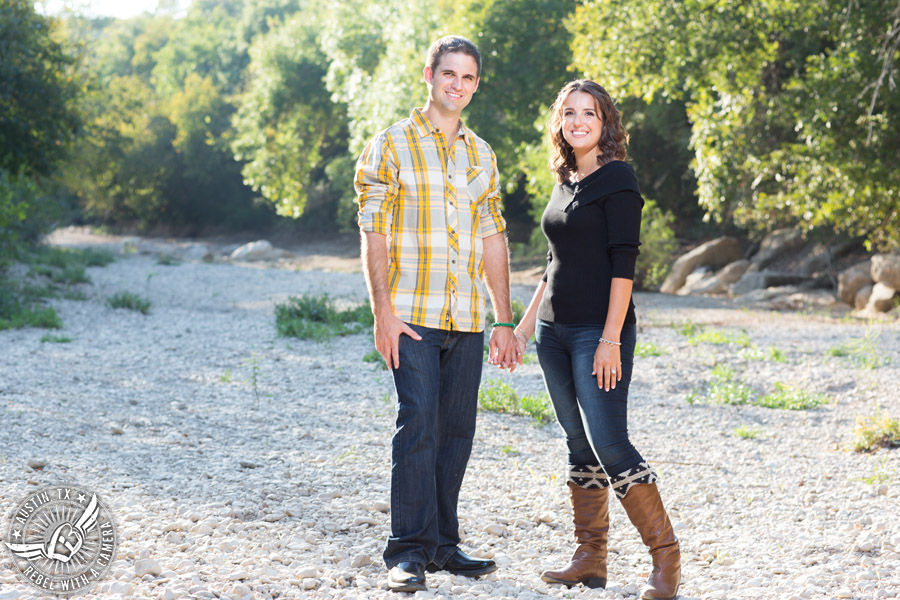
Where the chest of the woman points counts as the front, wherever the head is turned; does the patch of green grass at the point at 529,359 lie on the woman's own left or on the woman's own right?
on the woman's own right

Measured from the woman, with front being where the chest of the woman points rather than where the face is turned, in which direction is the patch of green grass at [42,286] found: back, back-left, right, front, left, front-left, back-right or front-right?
right

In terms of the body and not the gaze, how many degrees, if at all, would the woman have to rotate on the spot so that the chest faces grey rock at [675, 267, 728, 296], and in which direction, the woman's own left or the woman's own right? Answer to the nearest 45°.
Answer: approximately 135° to the woman's own right

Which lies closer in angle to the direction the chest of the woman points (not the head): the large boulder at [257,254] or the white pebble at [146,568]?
the white pebble

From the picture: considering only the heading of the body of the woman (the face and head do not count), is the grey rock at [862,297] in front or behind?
behind

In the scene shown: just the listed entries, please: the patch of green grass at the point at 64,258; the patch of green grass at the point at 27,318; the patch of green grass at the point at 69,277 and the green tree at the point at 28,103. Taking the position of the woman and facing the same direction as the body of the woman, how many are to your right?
4

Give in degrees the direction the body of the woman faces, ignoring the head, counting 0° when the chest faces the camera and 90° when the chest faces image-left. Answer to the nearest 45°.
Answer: approximately 45°

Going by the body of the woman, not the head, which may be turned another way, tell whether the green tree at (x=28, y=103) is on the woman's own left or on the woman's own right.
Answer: on the woman's own right

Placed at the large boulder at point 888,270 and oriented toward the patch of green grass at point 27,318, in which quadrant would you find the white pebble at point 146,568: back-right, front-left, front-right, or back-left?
front-left

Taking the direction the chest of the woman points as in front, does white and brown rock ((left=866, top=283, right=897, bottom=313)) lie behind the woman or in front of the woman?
behind

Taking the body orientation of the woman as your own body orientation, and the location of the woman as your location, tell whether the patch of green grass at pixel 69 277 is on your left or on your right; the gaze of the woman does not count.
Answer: on your right

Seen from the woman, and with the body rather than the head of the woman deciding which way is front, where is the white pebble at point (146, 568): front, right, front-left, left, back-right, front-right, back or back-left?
front-right

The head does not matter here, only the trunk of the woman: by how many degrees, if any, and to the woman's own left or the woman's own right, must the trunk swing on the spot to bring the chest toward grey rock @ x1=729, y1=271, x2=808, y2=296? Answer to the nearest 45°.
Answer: approximately 135° to the woman's own right
